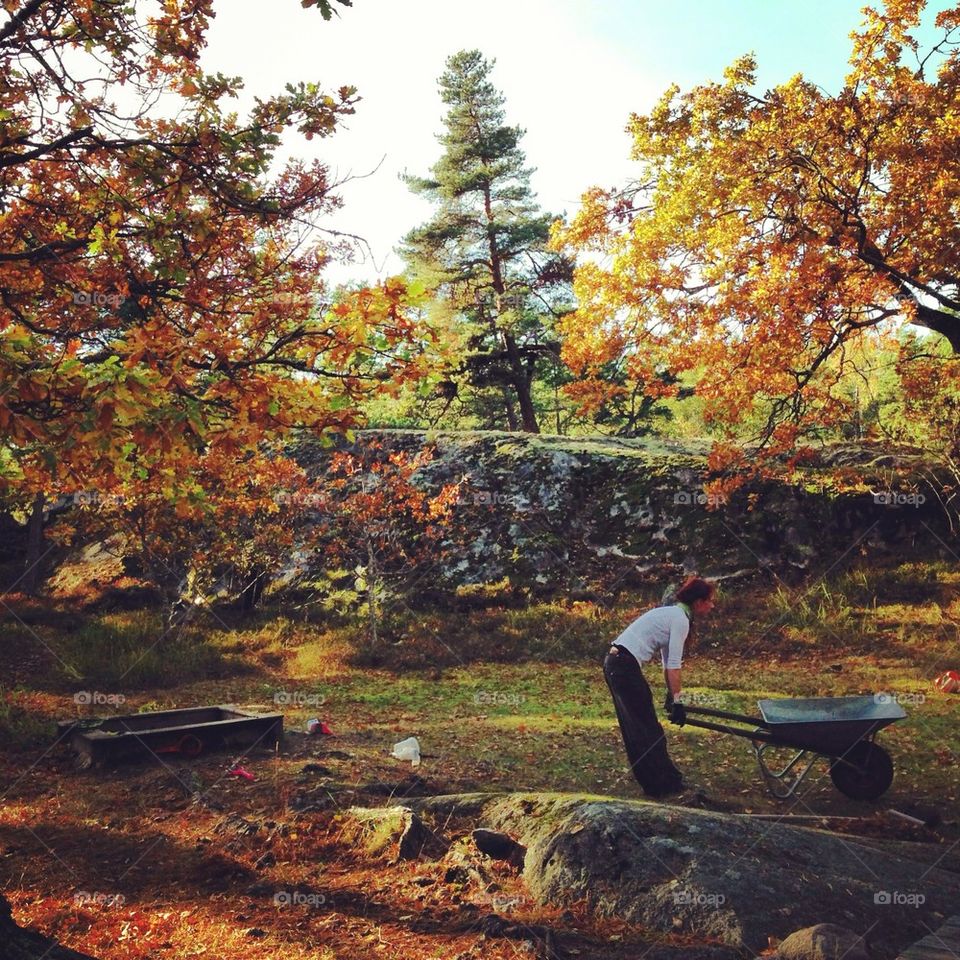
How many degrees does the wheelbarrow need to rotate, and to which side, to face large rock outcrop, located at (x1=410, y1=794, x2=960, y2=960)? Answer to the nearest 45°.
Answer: approximately 90° to its right

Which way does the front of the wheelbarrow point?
to the viewer's right

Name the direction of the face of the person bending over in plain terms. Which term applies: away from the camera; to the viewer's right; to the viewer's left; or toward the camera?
to the viewer's right

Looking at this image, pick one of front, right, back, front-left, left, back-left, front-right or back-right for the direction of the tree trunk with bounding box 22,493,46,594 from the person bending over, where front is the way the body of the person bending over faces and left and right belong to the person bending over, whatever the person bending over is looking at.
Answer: back-left

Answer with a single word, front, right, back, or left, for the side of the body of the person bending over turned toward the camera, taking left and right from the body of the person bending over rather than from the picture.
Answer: right

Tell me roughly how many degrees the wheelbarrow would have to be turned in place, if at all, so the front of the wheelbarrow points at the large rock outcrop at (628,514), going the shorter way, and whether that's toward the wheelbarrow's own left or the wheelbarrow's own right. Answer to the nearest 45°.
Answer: approximately 90° to the wheelbarrow's own left

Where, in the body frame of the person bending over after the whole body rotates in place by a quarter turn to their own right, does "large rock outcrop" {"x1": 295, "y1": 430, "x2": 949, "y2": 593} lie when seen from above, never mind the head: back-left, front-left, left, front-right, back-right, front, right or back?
back

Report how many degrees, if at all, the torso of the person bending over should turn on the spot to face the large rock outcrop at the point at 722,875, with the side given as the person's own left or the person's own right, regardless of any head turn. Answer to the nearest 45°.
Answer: approximately 90° to the person's own right

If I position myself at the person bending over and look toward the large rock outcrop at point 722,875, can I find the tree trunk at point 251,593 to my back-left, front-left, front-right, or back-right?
back-right

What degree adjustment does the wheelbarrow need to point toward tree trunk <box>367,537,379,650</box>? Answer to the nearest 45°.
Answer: approximately 135° to its left

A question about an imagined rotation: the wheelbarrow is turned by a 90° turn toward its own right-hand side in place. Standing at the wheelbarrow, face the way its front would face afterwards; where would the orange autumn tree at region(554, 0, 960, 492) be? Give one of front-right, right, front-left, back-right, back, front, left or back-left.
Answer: back
